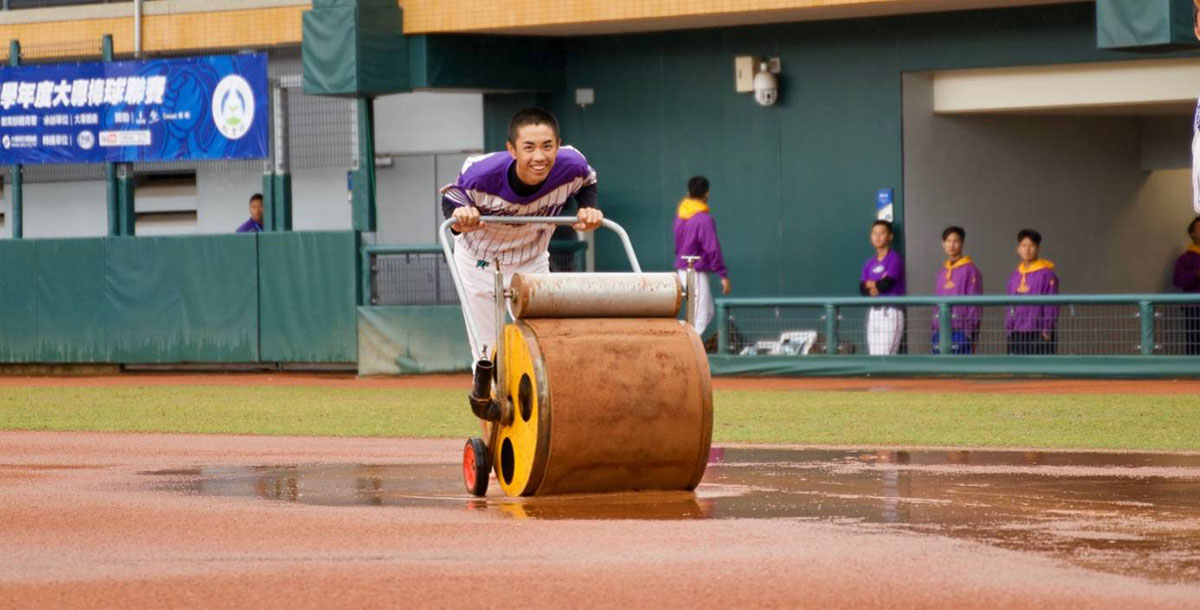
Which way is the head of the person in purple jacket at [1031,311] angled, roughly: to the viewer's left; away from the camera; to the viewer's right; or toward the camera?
toward the camera

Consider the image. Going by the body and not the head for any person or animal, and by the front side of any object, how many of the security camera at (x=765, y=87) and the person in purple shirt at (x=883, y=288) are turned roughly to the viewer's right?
0

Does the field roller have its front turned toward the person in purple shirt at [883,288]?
no

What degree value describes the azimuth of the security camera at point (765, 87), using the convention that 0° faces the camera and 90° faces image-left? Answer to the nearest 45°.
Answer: approximately 0°

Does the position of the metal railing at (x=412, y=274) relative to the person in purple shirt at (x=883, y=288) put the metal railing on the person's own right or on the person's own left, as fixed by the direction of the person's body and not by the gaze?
on the person's own right

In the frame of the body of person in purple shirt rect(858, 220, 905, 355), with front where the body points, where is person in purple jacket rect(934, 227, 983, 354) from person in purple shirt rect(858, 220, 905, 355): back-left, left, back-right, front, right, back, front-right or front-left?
back-left

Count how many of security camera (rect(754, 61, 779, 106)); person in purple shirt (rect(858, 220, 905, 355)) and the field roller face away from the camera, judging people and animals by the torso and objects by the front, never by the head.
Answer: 0

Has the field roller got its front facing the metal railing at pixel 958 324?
no

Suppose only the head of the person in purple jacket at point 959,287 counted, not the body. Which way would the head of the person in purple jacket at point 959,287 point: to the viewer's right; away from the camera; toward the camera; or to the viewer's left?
toward the camera

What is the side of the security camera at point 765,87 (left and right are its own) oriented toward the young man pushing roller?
front

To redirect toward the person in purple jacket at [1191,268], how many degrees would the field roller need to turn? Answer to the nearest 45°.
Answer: approximately 90° to its left

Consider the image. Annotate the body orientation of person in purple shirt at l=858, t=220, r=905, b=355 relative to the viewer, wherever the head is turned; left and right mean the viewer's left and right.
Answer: facing the viewer and to the left of the viewer

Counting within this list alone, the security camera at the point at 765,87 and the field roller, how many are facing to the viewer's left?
0
